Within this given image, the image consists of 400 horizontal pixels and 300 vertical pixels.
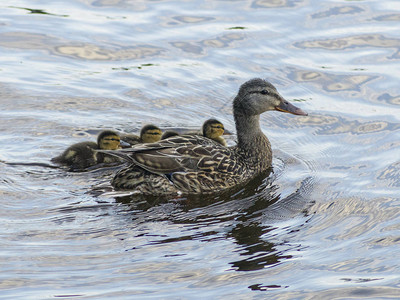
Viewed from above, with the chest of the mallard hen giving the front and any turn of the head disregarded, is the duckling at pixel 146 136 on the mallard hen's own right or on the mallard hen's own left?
on the mallard hen's own left

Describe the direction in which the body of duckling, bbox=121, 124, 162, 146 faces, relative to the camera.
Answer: to the viewer's right

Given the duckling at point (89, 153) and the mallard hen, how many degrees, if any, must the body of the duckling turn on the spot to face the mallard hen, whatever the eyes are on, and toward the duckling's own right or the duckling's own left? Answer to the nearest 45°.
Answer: approximately 45° to the duckling's own right

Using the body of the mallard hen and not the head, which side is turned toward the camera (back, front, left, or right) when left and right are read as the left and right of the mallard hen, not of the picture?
right

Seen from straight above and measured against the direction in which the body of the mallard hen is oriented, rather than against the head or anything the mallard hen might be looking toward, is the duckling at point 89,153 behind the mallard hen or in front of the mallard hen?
behind

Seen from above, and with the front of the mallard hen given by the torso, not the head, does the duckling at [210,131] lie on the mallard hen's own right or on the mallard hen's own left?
on the mallard hen's own left

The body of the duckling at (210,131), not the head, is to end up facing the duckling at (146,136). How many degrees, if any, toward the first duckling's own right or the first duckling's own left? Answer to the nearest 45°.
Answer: approximately 180°

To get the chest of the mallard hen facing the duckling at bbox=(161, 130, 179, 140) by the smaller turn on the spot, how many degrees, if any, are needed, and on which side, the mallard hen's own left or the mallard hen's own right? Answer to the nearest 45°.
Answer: approximately 90° to the mallard hen's own left

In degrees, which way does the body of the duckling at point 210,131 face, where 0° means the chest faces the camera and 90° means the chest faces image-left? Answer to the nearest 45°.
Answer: approximately 270°

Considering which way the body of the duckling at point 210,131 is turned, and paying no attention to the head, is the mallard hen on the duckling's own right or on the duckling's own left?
on the duckling's own right

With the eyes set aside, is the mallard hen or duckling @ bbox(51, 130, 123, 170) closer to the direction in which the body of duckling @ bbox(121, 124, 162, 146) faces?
the mallard hen

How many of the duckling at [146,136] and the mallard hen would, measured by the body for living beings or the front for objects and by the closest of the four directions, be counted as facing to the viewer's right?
2
